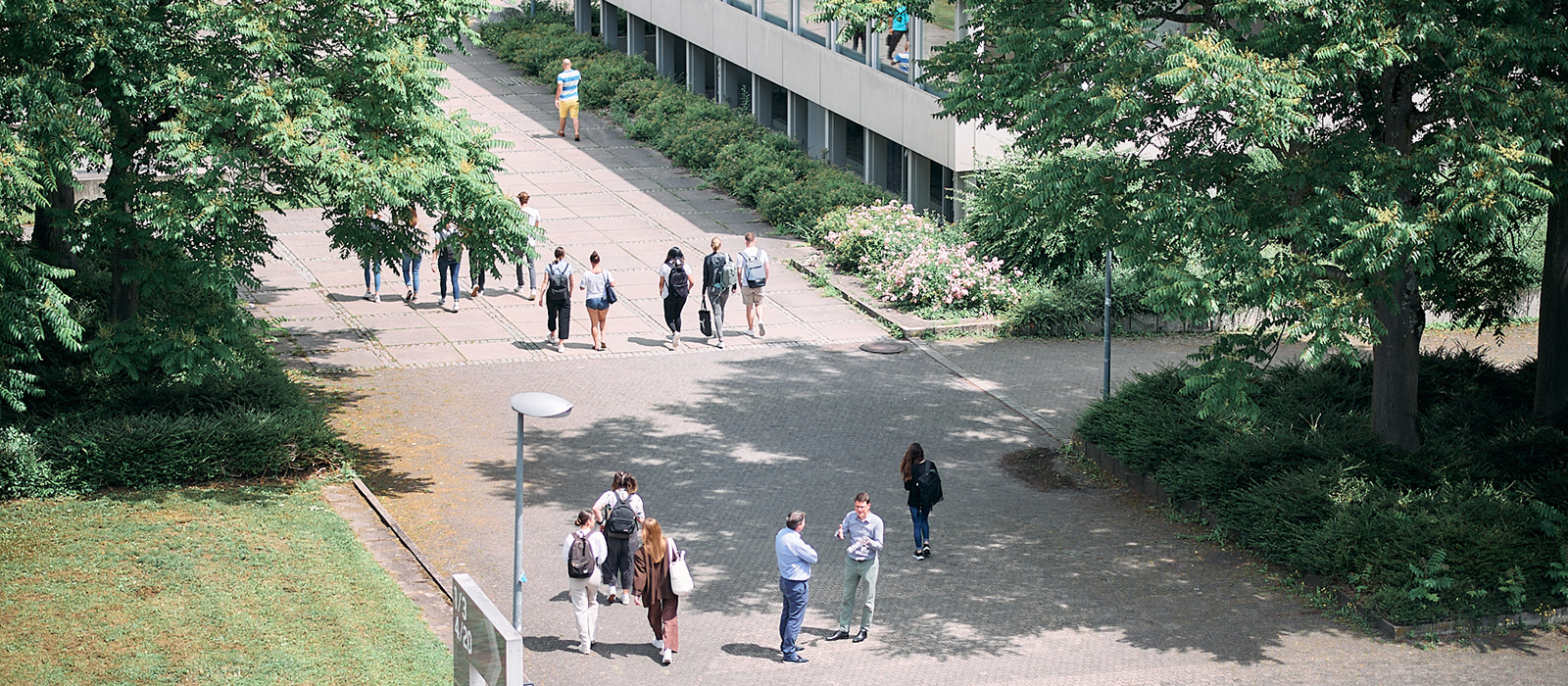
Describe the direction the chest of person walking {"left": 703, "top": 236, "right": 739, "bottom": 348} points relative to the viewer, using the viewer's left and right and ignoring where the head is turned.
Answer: facing away from the viewer

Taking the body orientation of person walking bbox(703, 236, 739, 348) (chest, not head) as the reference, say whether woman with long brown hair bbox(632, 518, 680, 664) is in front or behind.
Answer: behind

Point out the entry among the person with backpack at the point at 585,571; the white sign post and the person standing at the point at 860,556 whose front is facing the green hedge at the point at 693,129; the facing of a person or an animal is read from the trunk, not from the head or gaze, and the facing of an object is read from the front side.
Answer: the person with backpack at the point at 585,571

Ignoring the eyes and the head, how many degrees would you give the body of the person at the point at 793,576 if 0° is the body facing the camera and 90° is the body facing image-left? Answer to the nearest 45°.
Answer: approximately 225°

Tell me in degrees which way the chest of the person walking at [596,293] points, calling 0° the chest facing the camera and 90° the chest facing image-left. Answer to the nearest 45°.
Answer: approximately 180°

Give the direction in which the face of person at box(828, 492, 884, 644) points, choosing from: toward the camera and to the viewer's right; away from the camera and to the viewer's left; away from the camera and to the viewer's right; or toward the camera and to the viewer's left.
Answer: toward the camera and to the viewer's left

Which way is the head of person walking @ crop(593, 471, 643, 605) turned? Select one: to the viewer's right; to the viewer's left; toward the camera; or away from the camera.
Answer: away from the camera

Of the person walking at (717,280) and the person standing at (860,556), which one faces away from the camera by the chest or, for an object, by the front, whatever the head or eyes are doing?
the person walking at (717,280)

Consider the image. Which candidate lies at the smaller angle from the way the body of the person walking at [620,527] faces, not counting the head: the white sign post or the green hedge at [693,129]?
the green hedge

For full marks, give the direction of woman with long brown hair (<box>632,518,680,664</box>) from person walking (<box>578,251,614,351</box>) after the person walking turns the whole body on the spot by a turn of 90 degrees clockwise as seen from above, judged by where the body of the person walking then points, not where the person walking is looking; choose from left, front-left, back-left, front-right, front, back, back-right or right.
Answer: right

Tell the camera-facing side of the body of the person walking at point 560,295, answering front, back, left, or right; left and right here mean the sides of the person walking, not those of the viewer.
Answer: back

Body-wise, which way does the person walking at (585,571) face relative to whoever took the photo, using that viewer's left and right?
facing away from the viewer

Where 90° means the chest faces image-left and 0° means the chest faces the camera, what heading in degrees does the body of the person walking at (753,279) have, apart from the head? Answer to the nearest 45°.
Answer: approximately 180°

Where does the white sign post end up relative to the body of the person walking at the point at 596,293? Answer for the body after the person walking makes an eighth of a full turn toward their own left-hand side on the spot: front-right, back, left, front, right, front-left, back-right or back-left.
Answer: back-left

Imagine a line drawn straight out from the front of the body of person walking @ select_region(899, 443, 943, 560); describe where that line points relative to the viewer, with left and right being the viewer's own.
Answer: facing away from the viewer and to the left of the viewer

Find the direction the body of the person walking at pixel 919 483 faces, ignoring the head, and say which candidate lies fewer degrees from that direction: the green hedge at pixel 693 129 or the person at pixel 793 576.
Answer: the green hedge
